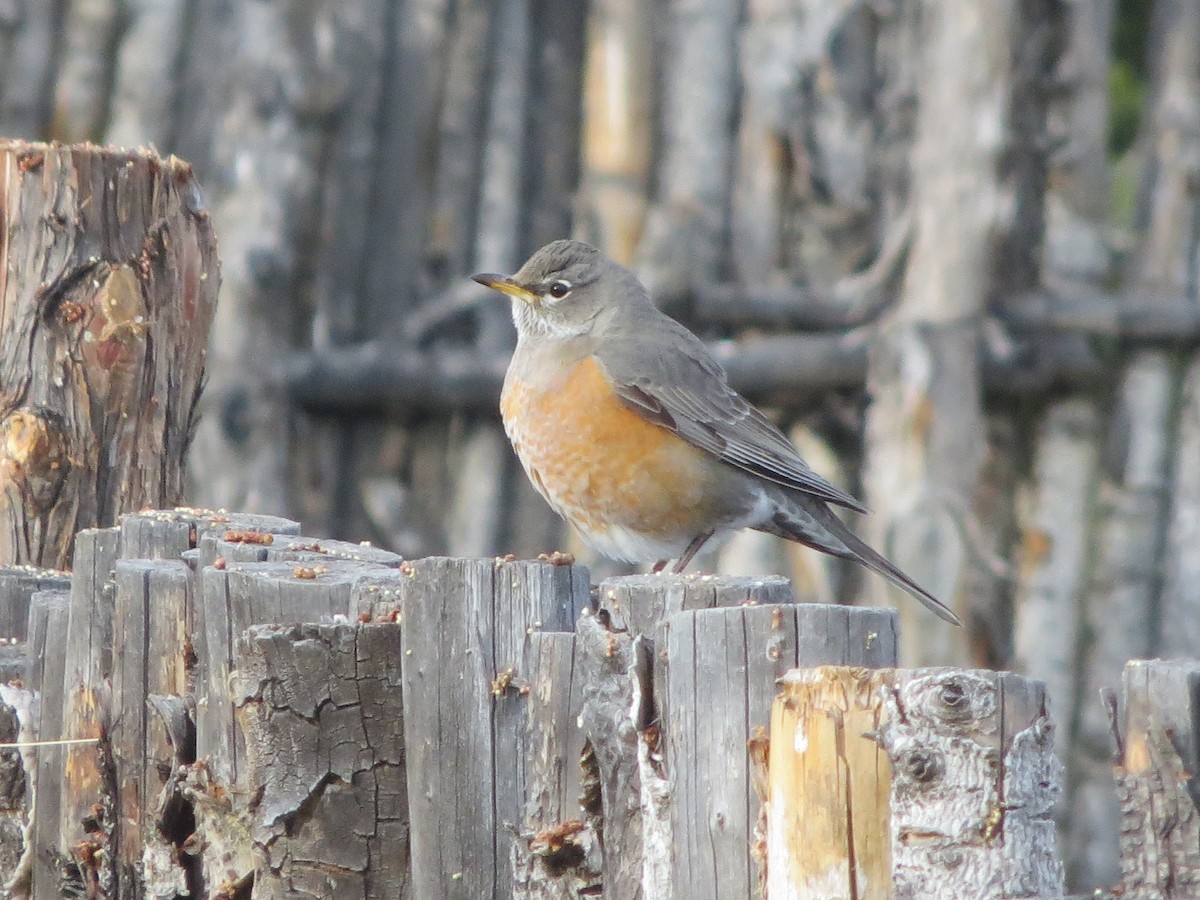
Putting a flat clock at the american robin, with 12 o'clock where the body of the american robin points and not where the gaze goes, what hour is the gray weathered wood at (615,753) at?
The gray weathered wood is roughly at 9 o'clock from the american robin.

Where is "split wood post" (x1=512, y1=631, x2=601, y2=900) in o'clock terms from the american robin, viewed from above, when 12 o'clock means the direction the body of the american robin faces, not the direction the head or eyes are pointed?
The split wood post is roughly at 11 o'clock from the american robin.

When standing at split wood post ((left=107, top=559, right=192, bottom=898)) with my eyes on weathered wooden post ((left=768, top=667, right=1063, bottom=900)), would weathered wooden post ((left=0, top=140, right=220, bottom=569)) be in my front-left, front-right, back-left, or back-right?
back-left

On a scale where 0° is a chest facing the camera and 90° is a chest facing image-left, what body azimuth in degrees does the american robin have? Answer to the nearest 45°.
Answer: approximately 90°

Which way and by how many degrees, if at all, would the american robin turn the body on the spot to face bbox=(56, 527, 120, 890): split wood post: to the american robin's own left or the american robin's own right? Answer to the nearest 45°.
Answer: approximately 45° to the american robin's own left

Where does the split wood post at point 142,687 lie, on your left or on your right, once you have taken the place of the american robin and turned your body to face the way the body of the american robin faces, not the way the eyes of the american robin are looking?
on your left

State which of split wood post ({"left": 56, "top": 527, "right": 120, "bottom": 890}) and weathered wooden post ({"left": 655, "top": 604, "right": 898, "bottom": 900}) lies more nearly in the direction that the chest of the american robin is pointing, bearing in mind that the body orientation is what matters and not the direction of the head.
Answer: the split wood post

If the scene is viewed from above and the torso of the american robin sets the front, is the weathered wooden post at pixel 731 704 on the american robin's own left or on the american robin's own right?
on the american robin's own left
